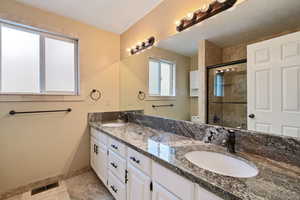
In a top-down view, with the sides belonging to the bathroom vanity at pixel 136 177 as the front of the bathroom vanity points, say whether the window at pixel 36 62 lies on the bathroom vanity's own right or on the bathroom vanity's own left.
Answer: on the bathroom vanity's own right

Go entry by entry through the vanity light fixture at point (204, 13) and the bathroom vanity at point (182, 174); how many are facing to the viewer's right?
0

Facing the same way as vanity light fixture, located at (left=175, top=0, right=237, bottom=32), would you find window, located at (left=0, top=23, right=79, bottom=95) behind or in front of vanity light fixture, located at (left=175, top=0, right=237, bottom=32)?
in front

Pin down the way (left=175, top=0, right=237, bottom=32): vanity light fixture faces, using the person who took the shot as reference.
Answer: facing the viewer and to the left of the viewer

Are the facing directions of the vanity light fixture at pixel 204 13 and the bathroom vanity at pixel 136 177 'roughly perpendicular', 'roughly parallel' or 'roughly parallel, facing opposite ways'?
roughly parallel

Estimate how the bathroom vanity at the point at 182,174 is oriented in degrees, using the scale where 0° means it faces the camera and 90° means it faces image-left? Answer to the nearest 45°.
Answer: approximately 45°

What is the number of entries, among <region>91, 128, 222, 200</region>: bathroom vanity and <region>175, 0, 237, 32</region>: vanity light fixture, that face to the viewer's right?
0

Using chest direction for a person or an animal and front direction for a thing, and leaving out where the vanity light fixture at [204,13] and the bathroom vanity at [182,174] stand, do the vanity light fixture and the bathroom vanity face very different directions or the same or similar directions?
same or similar directions
